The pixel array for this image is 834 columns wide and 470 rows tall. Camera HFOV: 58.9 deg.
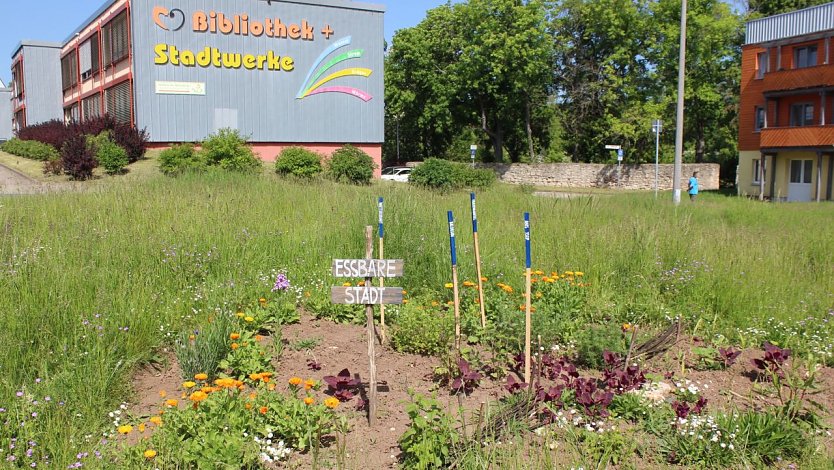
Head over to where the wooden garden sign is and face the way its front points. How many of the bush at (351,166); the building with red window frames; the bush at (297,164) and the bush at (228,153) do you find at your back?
4

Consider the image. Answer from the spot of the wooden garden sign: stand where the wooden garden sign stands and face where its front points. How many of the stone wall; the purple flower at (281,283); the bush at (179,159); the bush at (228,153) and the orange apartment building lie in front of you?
0

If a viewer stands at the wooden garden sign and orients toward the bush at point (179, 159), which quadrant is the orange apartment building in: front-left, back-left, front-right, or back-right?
front-right

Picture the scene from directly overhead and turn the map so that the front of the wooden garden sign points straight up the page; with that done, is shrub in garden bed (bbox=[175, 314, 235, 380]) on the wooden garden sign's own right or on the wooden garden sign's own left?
on the wooden garden sign's own right

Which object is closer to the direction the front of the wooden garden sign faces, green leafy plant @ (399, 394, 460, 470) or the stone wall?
the green leafy plant

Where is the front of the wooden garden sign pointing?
toward the camera

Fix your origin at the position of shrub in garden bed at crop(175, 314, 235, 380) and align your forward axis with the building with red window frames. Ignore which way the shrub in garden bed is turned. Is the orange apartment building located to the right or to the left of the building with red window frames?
right

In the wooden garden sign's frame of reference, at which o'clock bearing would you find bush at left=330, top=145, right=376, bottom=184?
The bush is roughly at 6 o'clock from the wooden garden sign.

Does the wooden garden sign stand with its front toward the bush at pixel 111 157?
no

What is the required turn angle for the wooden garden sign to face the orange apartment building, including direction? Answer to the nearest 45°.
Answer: approximately 135° to its left

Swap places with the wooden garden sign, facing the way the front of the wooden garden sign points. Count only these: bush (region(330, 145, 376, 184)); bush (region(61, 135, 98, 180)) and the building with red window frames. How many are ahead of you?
0

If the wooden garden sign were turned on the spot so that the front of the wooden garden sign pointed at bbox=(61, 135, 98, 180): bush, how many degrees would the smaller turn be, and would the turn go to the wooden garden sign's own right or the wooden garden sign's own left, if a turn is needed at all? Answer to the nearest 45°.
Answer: approximately 135° to the wooden garden sign's own right

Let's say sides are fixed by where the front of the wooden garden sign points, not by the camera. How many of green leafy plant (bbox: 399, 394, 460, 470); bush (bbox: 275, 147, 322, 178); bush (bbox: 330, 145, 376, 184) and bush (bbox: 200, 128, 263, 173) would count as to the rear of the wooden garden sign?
3

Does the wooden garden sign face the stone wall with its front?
no

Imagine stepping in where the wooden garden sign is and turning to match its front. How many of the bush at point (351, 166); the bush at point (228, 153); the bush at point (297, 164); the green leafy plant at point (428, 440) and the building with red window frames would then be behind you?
4

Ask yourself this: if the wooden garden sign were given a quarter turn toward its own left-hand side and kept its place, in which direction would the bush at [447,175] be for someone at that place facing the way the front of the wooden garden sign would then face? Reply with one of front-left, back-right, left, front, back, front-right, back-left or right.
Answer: left

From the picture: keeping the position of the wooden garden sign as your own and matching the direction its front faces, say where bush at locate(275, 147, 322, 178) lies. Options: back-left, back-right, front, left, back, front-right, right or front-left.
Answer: back
